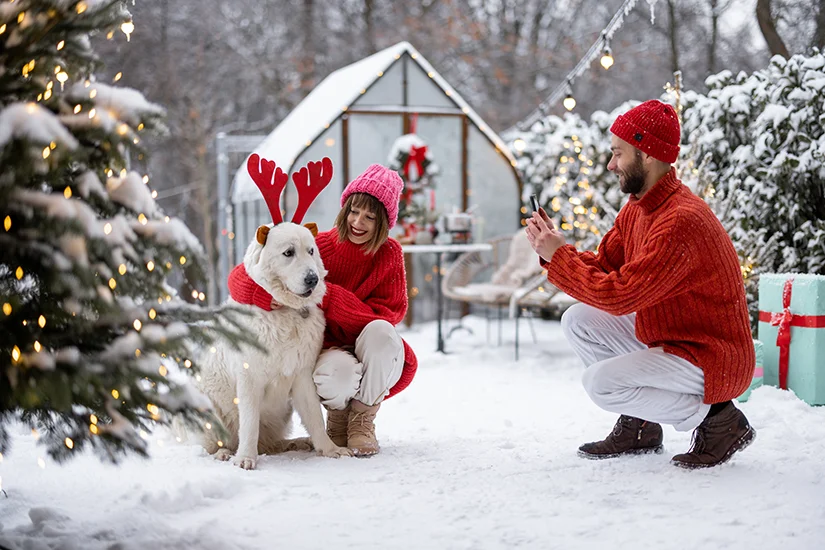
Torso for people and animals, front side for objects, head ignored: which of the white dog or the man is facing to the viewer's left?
the man

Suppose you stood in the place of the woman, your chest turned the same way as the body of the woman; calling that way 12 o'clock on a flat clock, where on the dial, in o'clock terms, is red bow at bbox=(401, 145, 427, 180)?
The red bow is roughly at 5 o'clock from the woman.

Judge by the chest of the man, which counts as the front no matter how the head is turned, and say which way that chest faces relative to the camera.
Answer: to the viewer's left

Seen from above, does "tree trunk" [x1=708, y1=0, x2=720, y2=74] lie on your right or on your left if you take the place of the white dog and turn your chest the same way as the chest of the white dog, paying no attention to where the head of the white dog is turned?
on your left

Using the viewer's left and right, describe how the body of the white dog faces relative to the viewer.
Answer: facing the viewer and to the right of the viewer

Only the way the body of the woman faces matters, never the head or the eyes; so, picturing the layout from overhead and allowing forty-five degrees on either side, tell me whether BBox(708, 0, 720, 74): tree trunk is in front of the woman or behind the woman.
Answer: behind

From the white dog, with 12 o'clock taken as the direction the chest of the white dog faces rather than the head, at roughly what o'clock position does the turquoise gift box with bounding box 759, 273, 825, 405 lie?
The turquoise gift box is roughly at 10 o'clock from the white dog.

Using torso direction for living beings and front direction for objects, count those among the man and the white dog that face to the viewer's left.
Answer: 1

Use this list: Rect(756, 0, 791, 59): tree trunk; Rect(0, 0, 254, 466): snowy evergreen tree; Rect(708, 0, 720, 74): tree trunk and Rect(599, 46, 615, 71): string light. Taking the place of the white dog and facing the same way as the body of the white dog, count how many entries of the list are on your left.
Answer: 3

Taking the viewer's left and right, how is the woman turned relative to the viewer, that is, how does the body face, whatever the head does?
facing the viewer and to the left of the viewer

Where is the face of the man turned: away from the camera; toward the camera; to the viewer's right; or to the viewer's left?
to the viewer's left

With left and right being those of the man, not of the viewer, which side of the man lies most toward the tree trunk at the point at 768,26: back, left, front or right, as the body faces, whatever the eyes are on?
right
